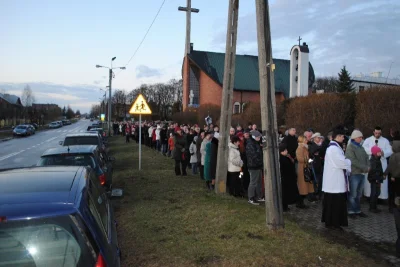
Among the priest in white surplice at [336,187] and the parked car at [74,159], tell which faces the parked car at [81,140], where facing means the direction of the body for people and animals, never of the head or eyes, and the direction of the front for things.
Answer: the parked car at [74,159]

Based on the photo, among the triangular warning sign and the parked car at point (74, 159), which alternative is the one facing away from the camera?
the parked car

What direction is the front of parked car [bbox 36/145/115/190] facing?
away from the camera
